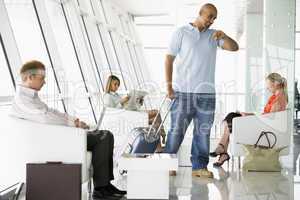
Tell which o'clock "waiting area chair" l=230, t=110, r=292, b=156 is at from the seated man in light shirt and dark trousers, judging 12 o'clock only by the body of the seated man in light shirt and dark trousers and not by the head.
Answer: The waiting area chair is roughly at 11 o'clock from the seated man in light shirt and dark trousers.

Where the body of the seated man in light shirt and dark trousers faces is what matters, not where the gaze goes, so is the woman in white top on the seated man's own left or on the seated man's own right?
on the seated man's own left

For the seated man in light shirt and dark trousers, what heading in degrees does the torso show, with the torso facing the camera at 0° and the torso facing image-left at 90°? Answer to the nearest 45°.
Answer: approximately 270°

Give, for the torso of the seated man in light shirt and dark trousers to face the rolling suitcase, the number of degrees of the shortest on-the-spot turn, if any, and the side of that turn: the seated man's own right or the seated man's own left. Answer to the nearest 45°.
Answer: approximately 45° to the seated man's own left

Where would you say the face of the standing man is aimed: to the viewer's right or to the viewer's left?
to the viewer's right

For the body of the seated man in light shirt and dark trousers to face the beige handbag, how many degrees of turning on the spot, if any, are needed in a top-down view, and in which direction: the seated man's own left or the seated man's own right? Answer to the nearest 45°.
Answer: approximately 45° to the seated man's own left

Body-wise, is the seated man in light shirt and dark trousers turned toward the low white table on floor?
yes

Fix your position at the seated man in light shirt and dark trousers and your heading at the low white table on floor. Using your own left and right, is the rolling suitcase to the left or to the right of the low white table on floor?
left
